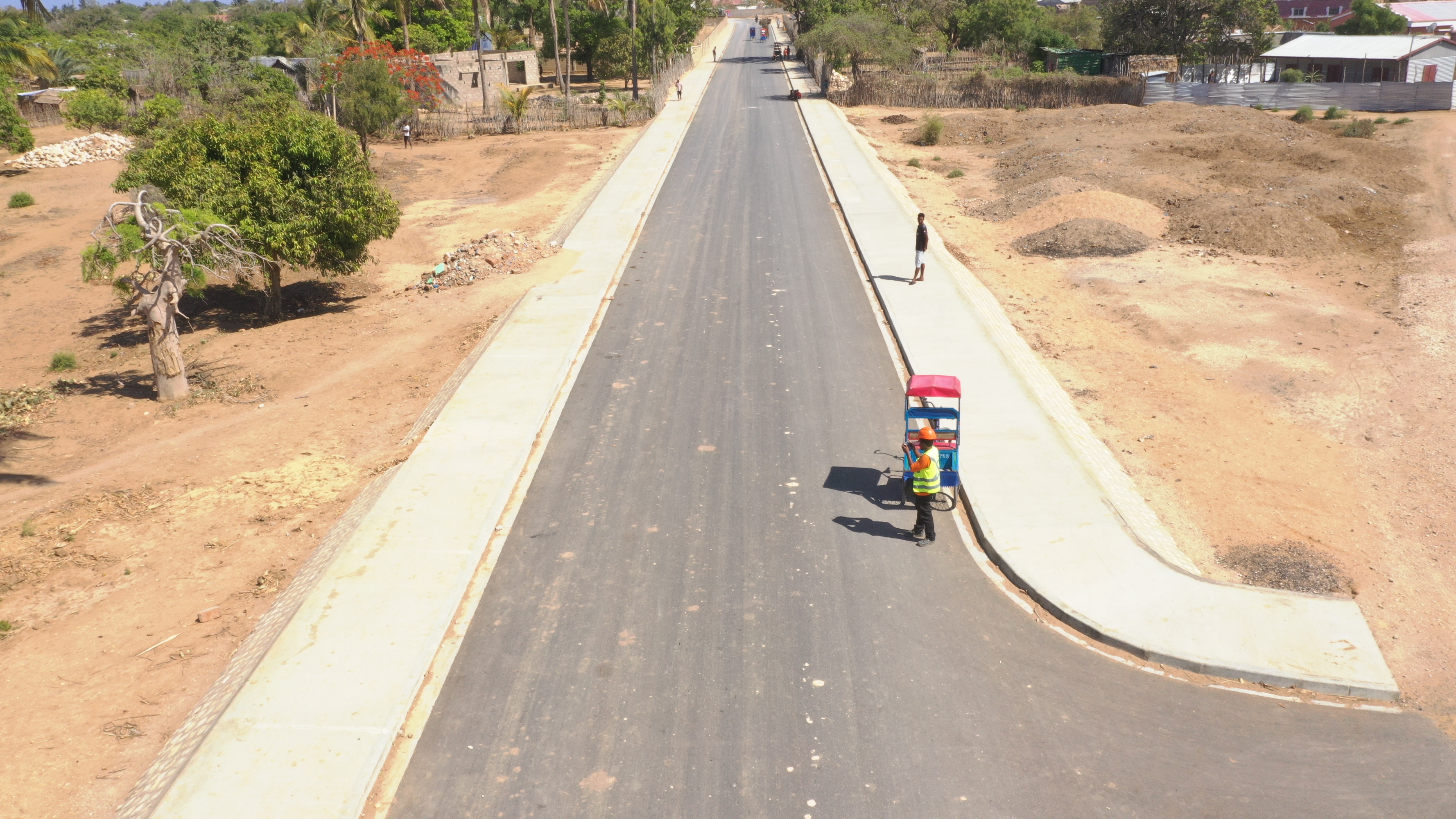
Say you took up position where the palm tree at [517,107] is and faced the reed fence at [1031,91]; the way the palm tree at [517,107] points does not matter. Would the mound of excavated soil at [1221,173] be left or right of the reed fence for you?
right

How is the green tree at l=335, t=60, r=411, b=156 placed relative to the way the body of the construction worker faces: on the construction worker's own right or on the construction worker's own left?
on the construction worker's own right

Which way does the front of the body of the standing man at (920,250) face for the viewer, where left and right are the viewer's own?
facing the viewer and to the left of the viewer

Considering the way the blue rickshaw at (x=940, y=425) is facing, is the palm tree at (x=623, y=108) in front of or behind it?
behind

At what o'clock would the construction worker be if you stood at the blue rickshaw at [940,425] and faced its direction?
The construction worker is roughly at 12 o'clock from the blue rickshaw.

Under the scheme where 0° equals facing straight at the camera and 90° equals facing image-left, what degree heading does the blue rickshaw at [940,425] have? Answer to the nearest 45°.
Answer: approximately 0°
